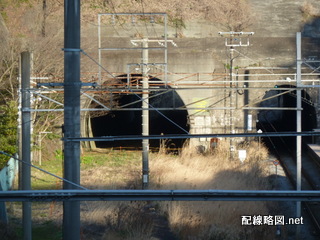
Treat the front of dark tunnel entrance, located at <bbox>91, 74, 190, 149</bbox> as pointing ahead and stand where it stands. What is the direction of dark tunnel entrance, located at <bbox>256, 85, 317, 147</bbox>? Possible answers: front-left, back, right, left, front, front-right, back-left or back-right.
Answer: left

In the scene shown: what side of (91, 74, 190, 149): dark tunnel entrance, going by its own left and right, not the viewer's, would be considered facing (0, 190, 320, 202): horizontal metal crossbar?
front

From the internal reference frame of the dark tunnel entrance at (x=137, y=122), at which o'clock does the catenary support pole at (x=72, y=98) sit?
The catenary support pole is roughly at 12 o'clock from the dark tunnel entrance.

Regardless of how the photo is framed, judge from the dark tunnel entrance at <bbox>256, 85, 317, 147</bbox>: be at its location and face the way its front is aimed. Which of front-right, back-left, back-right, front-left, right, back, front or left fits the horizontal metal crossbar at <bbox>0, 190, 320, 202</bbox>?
front

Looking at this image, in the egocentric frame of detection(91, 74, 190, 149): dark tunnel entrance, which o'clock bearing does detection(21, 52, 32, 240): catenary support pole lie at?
The catenary support pole is roughly at 12 o'clock from the dark tunnel entrance.

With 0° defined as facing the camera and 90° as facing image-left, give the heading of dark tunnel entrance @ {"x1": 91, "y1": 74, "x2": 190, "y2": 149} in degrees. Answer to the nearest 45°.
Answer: approximately 0°

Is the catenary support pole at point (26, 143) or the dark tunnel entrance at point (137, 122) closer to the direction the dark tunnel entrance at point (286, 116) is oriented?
the catenary support pole

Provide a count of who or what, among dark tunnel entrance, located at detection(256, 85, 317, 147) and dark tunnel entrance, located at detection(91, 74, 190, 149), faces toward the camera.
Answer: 2

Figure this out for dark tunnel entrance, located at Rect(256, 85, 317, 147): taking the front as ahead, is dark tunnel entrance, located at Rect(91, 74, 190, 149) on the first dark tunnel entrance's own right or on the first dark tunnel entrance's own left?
on the first dark tunnel entrance's own right

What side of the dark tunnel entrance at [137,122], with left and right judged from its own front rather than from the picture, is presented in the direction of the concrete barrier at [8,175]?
front

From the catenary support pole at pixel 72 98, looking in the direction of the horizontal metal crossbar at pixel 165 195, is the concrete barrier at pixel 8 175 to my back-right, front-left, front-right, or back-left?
back-left

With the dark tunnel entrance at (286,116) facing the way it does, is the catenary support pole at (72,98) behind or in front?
in front

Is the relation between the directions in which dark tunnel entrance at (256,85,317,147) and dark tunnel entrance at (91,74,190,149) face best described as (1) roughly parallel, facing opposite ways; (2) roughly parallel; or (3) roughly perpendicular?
roughly parallel

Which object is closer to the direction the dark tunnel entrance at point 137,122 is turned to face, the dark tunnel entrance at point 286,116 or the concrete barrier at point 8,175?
the concrete barrier

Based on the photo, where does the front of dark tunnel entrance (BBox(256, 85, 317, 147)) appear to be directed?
toward the camera

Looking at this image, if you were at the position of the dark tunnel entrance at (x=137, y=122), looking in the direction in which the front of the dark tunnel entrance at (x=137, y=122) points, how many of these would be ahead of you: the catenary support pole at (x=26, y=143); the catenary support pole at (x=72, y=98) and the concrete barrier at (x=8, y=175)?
3

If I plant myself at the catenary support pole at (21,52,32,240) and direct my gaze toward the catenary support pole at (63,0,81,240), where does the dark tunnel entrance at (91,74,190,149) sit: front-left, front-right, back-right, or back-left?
back-left
